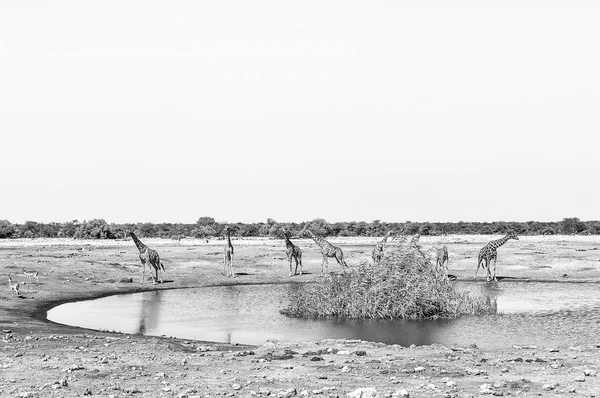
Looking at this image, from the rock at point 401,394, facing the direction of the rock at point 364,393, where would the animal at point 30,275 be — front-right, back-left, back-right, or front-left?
front-right

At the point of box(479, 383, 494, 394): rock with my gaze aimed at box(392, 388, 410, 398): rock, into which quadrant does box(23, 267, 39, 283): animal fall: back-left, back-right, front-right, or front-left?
front-right

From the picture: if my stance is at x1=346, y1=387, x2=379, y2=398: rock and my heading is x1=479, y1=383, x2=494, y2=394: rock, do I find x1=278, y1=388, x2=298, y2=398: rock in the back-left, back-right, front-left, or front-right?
back-left

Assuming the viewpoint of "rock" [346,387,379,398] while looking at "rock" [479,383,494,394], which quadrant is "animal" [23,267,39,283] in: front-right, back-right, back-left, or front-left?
back-left
